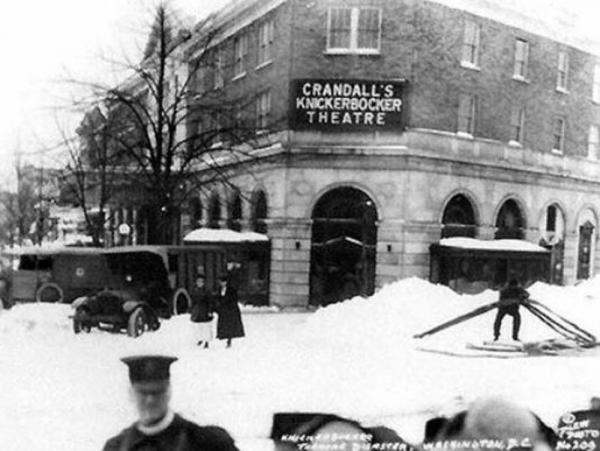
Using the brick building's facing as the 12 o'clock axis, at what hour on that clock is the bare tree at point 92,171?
The bare tree is roughly at 2 o'clock from the brick building.

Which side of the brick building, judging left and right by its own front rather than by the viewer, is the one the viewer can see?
front

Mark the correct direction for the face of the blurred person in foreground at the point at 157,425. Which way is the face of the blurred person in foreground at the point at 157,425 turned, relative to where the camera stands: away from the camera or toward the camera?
toward the camera

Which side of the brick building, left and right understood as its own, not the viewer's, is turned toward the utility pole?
right
